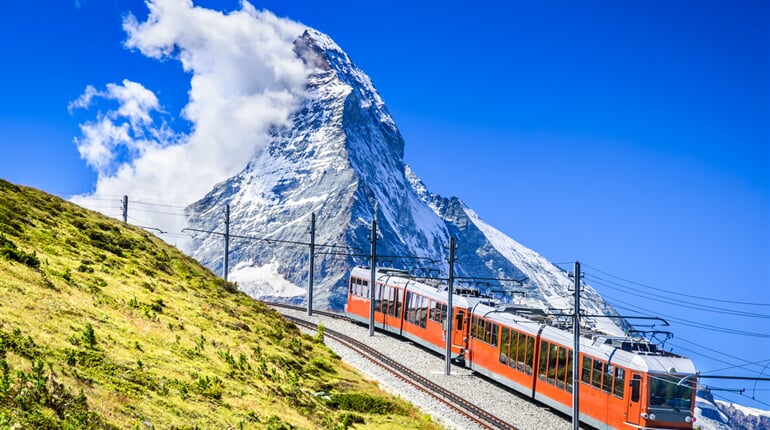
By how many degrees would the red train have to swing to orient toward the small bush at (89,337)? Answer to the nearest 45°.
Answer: approximately 90° to its right

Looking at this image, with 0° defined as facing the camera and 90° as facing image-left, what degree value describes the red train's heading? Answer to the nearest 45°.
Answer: approximately 315°

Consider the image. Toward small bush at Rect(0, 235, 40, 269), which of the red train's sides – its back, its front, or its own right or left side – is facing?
right

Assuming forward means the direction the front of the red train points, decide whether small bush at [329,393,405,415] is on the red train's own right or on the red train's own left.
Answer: on the red train's own right
